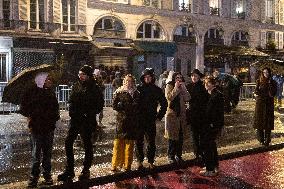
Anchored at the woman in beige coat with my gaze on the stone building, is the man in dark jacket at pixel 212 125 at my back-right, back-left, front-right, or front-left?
back-right

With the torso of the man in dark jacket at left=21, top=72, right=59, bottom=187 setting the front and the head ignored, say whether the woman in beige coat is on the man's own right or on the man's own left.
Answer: on the man's own left

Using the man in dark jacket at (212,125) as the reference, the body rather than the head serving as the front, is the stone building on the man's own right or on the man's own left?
on the man's own right
